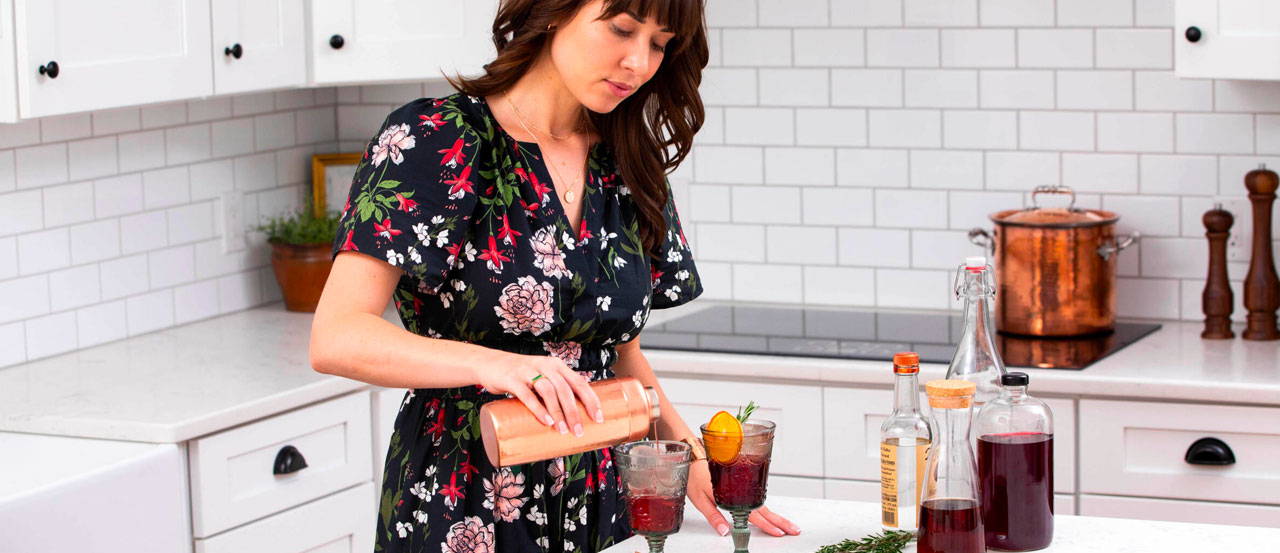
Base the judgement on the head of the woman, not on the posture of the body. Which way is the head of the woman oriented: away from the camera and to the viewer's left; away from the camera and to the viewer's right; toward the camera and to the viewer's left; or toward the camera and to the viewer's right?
toward the camera and to the viewer's right

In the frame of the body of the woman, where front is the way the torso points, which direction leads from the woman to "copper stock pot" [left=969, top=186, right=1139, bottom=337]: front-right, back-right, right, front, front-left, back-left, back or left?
left

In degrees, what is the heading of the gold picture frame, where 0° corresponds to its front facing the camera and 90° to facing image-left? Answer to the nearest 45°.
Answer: approximately 0°

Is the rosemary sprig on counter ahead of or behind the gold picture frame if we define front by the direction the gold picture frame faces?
ahead

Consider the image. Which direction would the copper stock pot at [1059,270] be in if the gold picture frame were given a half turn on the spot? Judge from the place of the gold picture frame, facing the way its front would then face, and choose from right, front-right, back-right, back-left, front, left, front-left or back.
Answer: back-right

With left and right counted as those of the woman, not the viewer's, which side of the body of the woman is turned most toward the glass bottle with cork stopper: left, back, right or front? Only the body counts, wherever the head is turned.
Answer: front

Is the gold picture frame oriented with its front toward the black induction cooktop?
no

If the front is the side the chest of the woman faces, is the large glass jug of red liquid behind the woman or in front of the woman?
in front

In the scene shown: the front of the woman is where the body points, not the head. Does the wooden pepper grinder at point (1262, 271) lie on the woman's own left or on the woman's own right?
on the woman's own left

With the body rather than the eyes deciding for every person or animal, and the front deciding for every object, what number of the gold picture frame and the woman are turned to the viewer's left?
0

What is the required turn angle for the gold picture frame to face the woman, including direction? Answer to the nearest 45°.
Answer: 0° — it already faces them

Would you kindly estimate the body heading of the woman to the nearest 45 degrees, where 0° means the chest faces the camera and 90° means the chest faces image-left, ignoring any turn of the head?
approximately 315°

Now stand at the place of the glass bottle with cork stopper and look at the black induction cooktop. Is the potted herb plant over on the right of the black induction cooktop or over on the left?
left
